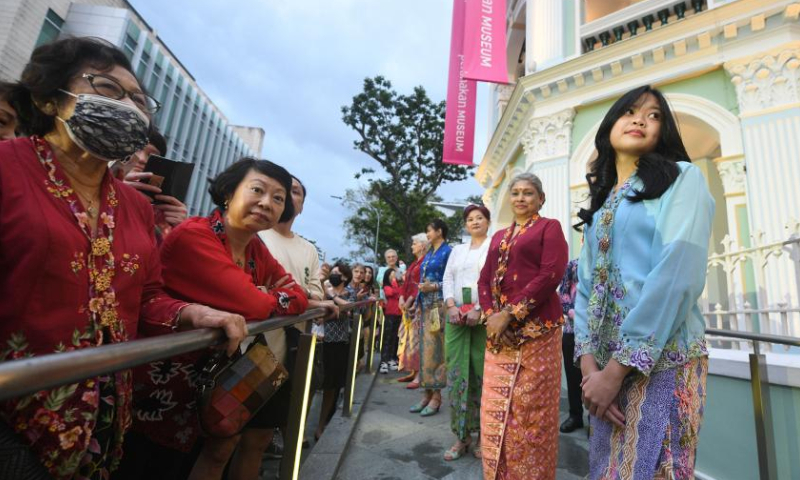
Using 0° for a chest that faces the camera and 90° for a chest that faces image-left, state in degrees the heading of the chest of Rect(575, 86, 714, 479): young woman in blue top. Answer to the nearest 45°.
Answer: approximately 45°

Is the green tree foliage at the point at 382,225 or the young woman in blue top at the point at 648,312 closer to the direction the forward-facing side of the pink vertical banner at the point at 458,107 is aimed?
the young woman in blue top

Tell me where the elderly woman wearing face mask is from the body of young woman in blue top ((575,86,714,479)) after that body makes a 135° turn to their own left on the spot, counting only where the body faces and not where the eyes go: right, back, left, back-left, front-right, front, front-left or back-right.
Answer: back-right

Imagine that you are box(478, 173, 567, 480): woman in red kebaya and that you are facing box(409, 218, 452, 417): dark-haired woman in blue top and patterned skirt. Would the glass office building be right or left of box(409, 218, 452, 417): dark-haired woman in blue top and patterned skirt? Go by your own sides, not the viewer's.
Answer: left

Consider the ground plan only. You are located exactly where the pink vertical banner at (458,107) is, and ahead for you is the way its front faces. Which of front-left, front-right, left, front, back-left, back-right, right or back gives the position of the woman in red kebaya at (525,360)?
front

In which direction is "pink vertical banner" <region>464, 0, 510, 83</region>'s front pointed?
toward the camera

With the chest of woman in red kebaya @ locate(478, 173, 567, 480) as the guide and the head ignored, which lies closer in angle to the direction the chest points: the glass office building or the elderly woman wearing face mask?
the elderly woman wearing face mask
